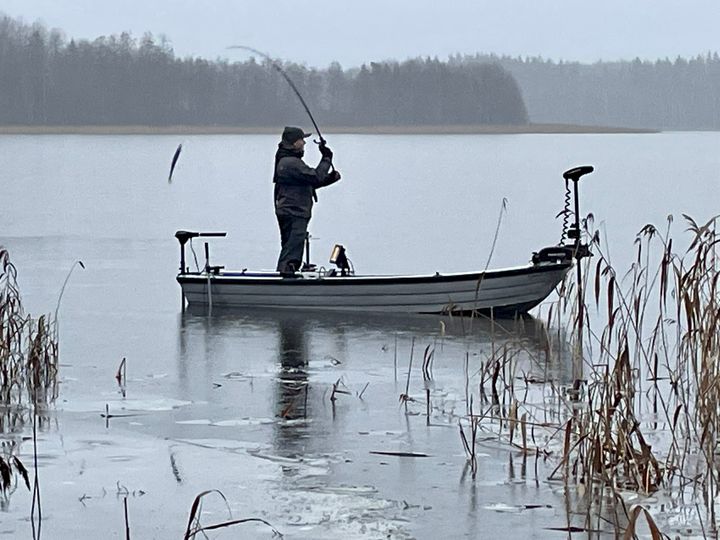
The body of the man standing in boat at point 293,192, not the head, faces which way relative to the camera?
to the viewer's right

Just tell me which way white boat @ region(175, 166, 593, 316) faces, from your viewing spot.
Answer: facing to the right of the viewer
